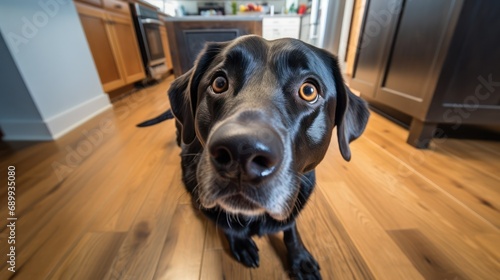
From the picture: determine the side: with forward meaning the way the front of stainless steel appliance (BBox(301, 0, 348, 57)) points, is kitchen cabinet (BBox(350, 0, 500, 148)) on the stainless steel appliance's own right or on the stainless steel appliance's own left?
on the stainless steel appliance's own left

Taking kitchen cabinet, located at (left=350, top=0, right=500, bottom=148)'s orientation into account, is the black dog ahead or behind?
ahead

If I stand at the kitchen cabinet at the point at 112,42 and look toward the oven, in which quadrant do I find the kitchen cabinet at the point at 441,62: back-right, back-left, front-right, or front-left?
back-right

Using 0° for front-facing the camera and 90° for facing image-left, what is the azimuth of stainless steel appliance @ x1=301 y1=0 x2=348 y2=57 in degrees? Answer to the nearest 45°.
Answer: approximately 45°

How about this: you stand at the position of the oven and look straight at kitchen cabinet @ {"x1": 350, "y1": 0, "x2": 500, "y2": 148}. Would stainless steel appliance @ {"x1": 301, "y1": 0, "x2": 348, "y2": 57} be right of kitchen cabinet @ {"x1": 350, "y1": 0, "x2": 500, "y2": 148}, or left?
left

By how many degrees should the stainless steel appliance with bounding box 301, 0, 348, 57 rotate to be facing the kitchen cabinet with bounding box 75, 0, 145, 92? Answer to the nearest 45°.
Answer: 0° — it already faces it

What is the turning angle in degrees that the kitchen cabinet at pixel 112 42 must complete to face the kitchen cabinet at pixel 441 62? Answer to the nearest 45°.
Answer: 0° — it already faces it

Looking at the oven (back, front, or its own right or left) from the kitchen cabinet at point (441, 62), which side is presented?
front

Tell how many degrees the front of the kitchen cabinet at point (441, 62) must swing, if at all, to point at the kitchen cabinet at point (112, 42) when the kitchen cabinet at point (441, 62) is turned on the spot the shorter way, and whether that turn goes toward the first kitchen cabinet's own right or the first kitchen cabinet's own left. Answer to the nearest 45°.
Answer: approximately 45° to the first kitchen cabinet's own right

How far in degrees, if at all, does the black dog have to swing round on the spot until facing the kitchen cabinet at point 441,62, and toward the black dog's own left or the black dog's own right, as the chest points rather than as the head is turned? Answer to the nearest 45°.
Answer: approximately 135° to the black dog's own left

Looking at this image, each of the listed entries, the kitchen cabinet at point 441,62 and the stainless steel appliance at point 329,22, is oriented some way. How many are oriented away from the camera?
0

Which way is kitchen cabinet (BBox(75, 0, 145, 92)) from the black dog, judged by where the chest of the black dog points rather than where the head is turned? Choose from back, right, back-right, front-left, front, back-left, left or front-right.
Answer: back-right
